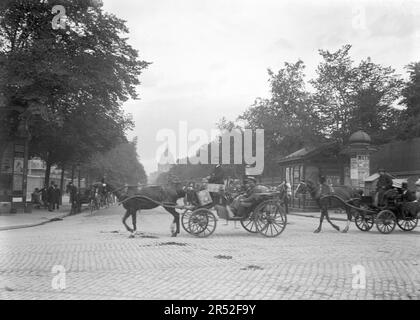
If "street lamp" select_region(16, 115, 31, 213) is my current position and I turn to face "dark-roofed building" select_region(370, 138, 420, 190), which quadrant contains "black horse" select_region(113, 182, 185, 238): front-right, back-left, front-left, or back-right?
front-right

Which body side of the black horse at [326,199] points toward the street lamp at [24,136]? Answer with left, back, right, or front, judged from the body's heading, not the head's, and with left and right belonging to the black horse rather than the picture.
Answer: front

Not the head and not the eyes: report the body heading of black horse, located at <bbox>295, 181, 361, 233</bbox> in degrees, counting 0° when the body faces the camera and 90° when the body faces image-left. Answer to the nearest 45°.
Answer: approximately 90°

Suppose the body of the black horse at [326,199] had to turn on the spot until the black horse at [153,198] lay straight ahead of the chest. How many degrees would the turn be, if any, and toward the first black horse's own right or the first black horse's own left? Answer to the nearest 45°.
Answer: approximately 45° to the first black horse's own left

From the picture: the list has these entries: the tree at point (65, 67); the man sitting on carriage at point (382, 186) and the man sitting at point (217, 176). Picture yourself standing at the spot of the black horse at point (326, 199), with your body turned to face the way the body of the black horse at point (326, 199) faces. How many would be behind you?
1

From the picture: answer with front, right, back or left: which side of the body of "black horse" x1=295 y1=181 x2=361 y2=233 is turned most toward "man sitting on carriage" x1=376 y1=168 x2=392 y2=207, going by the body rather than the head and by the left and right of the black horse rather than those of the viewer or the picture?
back

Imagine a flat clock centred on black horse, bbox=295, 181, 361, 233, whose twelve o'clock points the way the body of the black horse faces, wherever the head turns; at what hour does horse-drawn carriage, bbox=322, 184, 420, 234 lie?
The horse-drawn carriage is roughly at 6 o'clock from the black horse.

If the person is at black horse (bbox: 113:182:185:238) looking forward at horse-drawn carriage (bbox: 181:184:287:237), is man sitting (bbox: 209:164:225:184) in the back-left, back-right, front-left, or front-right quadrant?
front-left

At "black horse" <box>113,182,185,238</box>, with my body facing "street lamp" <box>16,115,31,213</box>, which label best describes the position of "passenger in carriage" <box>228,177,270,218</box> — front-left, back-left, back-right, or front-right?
back-right

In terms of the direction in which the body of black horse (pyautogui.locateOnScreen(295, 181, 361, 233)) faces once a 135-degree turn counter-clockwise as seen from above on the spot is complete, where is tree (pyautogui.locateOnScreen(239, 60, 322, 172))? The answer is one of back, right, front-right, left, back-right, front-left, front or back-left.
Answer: back-left

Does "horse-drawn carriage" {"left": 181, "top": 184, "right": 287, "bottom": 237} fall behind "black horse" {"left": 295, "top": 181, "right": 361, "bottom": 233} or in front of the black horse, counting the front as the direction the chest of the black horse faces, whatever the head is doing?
in front

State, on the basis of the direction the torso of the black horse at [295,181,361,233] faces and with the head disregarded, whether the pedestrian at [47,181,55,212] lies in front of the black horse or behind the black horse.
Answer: in front

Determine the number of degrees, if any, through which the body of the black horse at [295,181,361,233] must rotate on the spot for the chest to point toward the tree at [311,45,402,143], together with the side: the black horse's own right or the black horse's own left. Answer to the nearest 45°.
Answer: approximately 90° to the black horse's own right

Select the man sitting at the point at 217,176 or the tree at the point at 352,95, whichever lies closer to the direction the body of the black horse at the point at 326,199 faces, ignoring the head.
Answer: the man sitting
